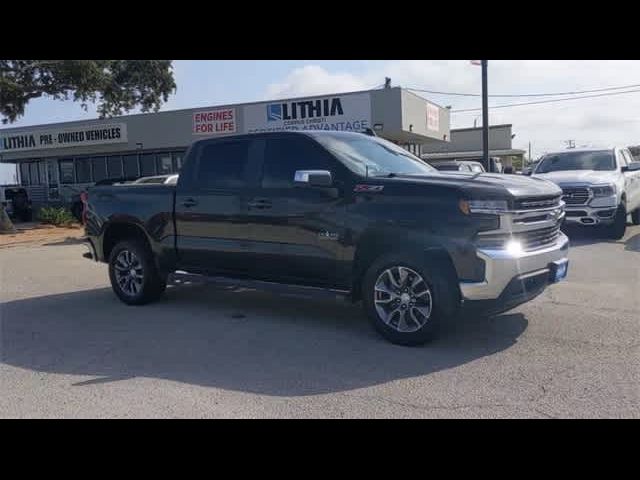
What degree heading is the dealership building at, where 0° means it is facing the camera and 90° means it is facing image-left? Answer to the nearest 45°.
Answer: approximately 45°

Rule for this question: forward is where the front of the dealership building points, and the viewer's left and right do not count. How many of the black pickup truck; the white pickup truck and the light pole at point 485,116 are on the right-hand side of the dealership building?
0

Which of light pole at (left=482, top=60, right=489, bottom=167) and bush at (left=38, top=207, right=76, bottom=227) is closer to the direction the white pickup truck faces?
the bush

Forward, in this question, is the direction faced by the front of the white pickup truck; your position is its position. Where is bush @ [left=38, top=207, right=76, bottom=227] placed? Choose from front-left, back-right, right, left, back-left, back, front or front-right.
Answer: front-right

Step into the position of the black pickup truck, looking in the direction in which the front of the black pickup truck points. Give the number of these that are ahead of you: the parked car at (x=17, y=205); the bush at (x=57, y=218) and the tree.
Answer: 0

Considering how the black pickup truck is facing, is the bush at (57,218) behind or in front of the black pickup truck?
behind

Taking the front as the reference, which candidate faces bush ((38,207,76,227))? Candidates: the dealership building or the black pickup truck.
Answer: the dealership building

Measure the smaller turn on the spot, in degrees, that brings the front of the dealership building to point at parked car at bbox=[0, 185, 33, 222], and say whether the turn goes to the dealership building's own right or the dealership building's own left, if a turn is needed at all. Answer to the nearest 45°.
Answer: approximately 45° to the dealership building's own right

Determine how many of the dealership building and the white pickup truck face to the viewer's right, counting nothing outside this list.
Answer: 0

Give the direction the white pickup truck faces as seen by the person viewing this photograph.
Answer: facing the viewer and to the left of the viewer

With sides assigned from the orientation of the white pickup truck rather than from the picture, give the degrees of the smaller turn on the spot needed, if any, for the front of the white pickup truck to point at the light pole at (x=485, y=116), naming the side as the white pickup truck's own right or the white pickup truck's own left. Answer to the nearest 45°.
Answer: approximately 135° to the white pickup truck's own right

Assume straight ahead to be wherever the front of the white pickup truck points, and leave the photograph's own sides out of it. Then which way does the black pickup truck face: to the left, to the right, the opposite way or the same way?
to the left

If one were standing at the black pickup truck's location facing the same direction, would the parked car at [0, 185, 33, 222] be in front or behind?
behind

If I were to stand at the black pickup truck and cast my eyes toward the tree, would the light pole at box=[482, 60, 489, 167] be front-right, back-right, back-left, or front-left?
front-right

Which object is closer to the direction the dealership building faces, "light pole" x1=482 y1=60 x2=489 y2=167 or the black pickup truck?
the black pickup truck

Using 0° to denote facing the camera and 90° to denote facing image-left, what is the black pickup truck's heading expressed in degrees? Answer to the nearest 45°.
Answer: approximately 315°

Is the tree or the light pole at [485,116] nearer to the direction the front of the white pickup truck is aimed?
the tree

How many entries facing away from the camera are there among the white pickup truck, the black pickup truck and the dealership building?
0

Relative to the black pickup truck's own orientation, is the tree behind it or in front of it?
behind

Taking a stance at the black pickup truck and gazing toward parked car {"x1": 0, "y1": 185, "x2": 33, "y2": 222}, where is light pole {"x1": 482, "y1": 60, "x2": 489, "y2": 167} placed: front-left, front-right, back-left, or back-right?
front-right
